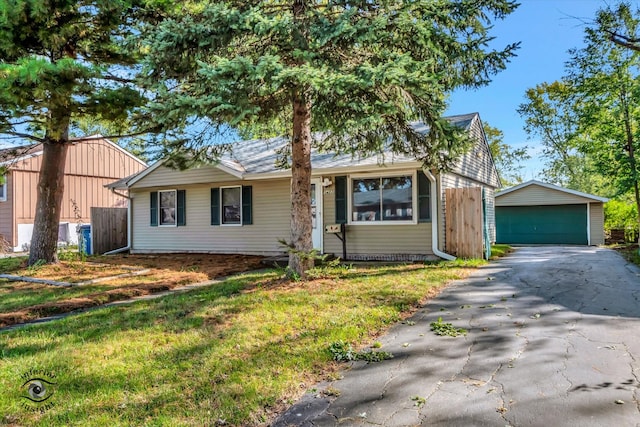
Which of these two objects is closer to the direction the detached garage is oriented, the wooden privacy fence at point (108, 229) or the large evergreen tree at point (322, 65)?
the large evergreen tree

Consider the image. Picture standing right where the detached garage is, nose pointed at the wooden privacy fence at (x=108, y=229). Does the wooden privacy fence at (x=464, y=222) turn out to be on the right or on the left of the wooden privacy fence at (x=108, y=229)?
left

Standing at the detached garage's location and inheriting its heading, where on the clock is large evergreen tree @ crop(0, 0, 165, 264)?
The large evergreen tree is roughly at 1 o'clock from the detached garage.

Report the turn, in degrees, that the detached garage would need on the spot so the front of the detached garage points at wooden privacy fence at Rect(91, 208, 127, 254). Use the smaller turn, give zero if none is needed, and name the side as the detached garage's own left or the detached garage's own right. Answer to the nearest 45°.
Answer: approximately 45° to the detached garage's own right

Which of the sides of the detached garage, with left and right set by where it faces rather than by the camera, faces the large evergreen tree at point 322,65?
front

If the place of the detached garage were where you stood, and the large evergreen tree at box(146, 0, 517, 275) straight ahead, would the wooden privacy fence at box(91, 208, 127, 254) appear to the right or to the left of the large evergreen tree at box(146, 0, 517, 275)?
right

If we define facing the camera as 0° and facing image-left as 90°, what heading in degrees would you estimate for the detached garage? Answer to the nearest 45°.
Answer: approximately 0°

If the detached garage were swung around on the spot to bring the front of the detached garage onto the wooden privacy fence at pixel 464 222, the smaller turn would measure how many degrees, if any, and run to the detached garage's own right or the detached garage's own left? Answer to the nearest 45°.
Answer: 0° — it already faces it
